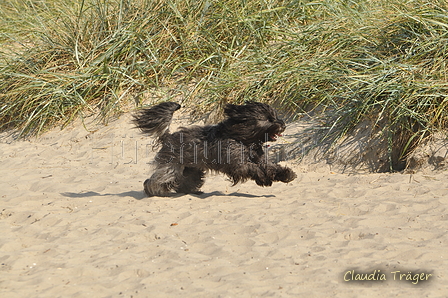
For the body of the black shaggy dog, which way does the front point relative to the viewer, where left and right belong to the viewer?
facing to the right of the viewer
